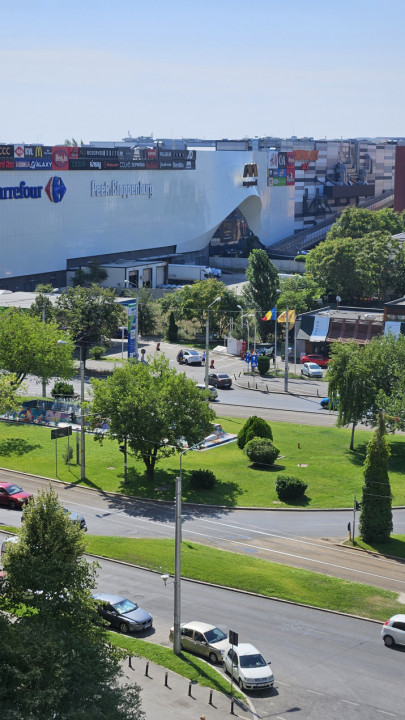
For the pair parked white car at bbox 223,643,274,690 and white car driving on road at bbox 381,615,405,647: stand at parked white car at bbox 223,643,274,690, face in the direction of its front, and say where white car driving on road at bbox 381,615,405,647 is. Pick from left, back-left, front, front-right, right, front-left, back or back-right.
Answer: left

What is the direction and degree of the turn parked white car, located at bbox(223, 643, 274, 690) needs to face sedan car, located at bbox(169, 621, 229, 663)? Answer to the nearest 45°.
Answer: approximately 180°

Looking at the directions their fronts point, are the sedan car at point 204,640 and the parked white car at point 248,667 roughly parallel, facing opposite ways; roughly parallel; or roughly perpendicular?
roughly parallel

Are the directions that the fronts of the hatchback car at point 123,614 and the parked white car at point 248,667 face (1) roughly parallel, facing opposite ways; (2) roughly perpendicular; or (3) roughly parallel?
roughly parallel

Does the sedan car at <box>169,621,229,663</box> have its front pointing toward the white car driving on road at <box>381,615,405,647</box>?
no

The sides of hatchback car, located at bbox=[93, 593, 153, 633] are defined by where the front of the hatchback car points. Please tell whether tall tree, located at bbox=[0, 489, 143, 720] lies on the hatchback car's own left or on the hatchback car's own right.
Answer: on the hatchback car's own right

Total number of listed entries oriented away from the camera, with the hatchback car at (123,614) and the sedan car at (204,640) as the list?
0

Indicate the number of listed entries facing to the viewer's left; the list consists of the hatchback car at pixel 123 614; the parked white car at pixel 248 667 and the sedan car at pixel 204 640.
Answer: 0

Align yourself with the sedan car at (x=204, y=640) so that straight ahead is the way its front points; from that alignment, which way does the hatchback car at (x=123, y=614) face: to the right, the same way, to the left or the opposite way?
the same way

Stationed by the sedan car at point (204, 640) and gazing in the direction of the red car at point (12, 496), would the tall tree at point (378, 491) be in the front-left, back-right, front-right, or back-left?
front-right

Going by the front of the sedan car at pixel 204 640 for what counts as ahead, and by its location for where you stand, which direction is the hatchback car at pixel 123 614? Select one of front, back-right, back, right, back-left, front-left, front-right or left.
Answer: back

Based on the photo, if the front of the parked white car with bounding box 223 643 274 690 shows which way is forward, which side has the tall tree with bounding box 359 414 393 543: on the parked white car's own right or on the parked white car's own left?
on the parked white car's own left

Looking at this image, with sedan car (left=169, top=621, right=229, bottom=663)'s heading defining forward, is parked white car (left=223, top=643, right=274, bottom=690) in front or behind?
in front

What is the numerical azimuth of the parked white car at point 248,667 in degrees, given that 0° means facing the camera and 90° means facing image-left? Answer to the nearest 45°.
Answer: approximately 315°

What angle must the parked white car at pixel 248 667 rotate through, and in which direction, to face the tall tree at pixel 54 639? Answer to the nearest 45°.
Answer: approximately 90° to its right

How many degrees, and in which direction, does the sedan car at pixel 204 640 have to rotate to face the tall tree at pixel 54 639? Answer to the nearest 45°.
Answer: approximately 90° to its right
